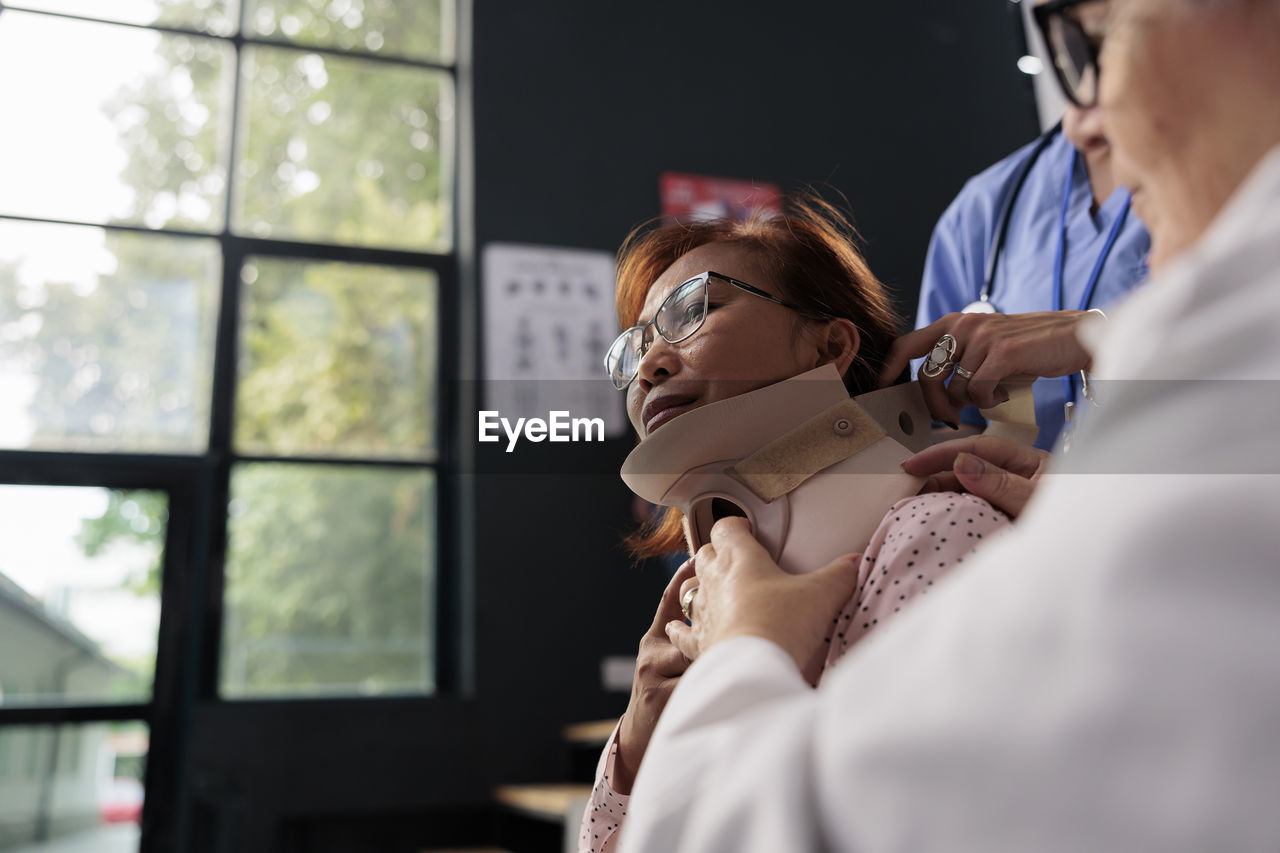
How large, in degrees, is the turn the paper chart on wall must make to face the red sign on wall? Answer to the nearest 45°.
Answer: approximately 90° to its left

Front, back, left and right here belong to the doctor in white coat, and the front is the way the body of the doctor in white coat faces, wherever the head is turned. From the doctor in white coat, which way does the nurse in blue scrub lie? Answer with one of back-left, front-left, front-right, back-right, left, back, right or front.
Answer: front-right

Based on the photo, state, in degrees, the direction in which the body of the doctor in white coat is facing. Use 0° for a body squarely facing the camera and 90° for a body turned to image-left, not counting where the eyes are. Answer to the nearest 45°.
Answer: approximately 135°

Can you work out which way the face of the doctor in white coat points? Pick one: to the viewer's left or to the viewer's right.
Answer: to the viewer's left

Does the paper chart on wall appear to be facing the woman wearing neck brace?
yes

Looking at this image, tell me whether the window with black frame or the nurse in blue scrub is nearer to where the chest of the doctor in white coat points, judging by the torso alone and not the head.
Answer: the window with black frame

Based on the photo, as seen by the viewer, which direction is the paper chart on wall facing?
toward the camera

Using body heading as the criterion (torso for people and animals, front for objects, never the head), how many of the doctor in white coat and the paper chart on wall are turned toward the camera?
1

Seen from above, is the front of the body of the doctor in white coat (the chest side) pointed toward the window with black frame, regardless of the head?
yes

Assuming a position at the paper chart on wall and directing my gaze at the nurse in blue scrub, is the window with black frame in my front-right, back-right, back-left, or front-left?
back-right
